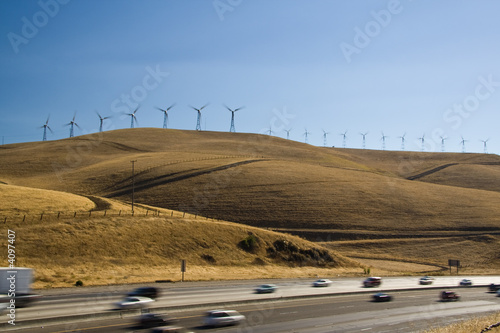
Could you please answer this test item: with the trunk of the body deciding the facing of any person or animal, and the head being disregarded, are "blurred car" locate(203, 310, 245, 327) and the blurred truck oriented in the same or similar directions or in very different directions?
very different directions

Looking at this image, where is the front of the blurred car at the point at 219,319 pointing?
to the viewer's right

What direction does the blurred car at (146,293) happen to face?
to the viewer's left
